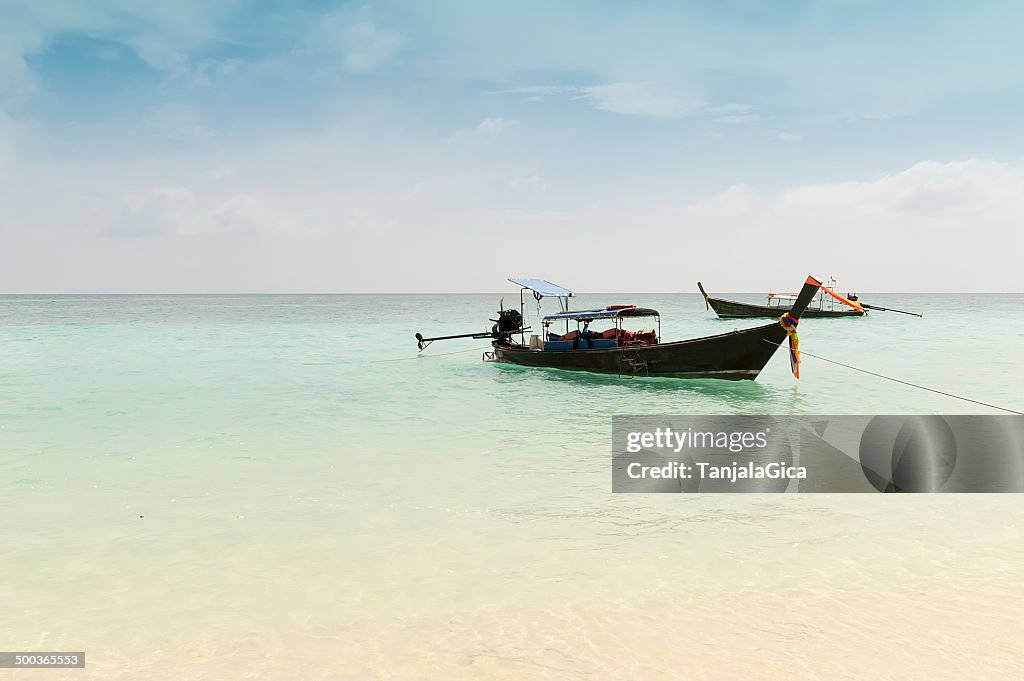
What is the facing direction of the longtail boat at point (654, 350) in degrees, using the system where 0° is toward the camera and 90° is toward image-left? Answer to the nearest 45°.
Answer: approximately 315°
